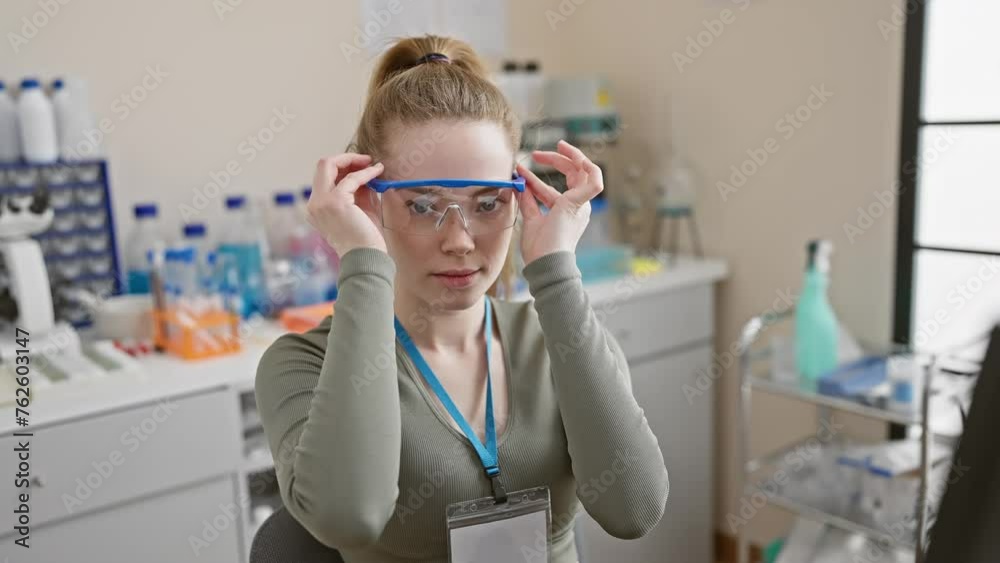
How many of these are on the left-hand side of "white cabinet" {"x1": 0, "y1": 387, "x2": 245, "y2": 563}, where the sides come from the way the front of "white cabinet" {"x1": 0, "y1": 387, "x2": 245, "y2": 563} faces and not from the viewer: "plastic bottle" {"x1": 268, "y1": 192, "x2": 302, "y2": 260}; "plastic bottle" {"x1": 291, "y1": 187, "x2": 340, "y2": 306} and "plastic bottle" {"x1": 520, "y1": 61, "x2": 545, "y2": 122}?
3

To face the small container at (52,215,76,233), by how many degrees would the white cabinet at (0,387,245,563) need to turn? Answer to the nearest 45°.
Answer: approximately 135° to its left

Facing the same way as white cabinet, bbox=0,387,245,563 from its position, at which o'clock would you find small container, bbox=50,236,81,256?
The small container is roughly at 7 o'clock from the white cabinet.

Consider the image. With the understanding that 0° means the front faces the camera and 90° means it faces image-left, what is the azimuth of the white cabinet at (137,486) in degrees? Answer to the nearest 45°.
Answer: approximately 315°

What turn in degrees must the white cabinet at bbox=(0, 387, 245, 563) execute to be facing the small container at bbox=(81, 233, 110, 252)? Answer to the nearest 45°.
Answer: approximately 135° to its left

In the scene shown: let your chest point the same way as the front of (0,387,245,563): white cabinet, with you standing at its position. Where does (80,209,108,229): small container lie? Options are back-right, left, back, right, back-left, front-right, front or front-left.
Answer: back-left
